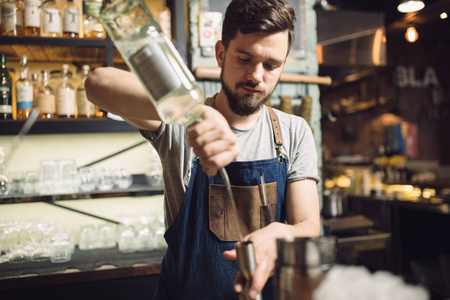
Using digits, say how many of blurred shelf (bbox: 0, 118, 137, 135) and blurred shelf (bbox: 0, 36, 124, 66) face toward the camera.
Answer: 2

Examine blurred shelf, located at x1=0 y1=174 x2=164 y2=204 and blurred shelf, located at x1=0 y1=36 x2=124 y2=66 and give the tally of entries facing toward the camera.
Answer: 2

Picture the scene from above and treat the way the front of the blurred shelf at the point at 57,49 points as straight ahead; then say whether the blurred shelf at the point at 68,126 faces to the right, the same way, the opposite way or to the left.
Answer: the same way

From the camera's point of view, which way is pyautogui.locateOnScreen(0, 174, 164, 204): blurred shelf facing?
toward the camera

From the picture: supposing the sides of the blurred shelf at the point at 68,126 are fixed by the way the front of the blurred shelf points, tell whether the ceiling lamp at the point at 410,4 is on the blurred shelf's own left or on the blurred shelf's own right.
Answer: on the blurred shelf's own left

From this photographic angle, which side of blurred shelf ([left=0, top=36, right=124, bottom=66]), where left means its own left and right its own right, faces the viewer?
front

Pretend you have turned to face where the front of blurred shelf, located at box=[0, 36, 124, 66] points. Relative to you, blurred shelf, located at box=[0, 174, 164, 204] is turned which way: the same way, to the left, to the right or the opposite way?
the same way

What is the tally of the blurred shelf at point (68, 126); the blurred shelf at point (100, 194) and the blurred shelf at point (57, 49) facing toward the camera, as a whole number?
3
